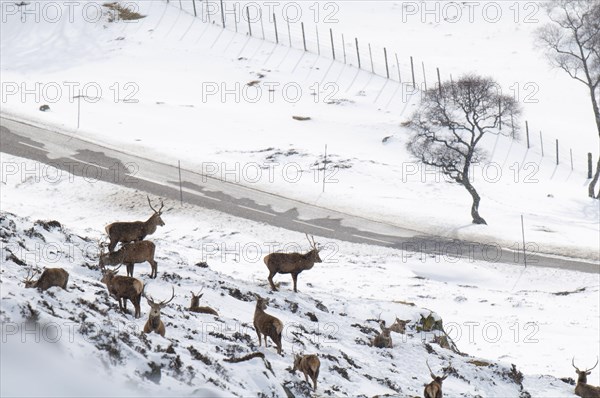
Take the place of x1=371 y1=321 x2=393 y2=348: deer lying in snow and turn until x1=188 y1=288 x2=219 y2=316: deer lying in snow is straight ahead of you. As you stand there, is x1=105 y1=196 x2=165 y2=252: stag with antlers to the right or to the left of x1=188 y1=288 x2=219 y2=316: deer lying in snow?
right

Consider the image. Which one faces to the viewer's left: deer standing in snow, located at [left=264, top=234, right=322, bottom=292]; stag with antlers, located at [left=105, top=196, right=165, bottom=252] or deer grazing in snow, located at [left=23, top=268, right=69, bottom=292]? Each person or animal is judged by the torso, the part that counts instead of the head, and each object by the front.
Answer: the deer grazing in snow

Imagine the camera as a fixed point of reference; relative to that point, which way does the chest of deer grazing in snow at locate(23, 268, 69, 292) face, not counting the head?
to the viewer's left

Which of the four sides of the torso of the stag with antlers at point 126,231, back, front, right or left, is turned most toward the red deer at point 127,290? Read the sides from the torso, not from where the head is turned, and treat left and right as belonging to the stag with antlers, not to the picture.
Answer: right

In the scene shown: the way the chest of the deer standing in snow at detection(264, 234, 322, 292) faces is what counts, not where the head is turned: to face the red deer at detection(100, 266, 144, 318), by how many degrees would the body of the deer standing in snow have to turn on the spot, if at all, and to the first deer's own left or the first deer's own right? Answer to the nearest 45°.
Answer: approximately 135° to the first deer's own right

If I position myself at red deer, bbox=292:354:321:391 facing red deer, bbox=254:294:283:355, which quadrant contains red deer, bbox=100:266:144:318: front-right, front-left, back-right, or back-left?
front-left

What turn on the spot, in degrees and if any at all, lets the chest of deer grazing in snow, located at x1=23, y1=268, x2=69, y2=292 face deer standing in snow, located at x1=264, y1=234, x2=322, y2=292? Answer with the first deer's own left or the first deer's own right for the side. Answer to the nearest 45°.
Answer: approximately 135° to the first deer's own right

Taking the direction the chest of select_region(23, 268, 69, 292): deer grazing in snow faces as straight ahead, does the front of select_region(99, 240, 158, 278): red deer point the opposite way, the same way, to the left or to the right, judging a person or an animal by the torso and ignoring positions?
the same way

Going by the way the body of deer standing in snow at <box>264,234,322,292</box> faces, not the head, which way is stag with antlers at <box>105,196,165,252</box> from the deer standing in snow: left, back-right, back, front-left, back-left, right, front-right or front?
back

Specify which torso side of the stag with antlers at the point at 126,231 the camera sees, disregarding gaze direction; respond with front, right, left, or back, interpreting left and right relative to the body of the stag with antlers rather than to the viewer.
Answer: right

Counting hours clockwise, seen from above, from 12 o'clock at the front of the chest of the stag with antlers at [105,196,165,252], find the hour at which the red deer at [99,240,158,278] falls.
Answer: The red deer is roughly at 3 o'clock from the stag with antlers.

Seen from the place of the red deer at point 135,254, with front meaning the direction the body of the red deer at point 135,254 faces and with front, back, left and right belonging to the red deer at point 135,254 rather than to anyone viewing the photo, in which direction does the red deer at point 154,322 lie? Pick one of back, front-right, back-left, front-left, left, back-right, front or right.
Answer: left

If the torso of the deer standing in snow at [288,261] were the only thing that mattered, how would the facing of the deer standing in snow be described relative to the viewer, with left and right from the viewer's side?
facing to the right of the viewer

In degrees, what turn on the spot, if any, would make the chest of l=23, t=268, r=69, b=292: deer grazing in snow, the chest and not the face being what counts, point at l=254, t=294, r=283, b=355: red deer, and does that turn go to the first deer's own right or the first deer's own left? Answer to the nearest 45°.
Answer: approximately 180°

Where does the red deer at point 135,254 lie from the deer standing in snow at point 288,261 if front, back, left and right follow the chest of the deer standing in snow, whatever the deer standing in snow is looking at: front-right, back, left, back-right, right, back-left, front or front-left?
back-right

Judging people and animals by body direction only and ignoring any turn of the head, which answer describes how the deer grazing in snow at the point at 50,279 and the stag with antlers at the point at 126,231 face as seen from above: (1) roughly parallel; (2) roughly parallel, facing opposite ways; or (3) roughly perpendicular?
roughly parallel, facing opposite ways
